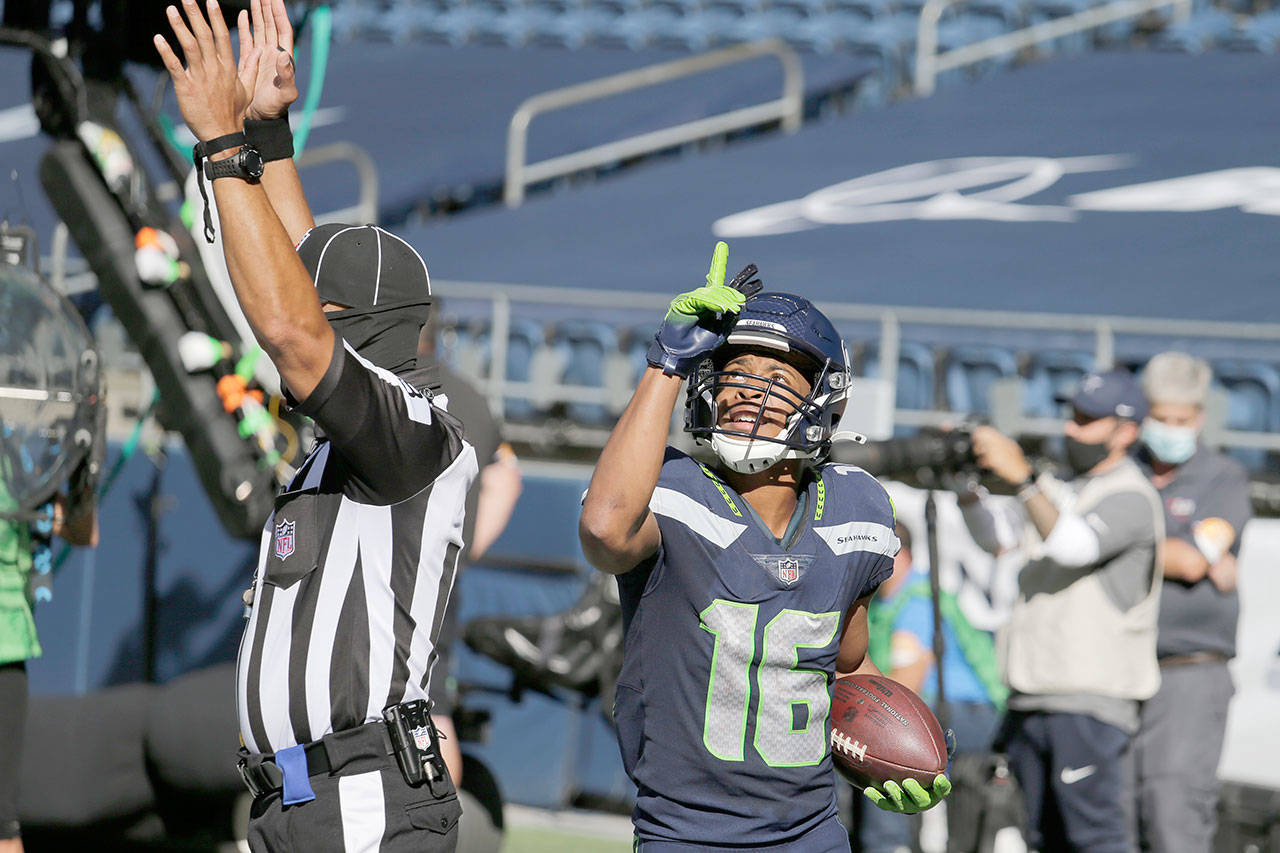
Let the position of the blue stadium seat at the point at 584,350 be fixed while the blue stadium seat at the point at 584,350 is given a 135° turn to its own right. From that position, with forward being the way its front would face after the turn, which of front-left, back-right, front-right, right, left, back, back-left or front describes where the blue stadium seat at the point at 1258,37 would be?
right

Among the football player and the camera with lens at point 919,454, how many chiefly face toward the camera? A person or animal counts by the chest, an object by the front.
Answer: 1

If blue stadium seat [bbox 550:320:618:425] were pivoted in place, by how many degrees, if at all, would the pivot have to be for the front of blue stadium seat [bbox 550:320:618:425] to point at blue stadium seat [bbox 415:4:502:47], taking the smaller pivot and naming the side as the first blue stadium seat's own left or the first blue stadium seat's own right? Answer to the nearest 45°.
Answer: approximately 180°

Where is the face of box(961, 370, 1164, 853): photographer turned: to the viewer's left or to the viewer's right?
to the viewer's left

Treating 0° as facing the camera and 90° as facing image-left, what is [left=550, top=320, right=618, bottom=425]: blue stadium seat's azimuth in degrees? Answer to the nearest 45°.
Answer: approximately 0°

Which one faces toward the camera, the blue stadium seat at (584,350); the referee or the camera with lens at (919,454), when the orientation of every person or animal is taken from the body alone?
the blue stadium seat

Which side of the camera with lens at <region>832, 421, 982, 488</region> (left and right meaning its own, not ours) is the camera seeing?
left

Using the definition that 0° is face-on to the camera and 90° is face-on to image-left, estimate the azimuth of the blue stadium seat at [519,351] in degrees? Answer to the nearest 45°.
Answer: approximately 0°

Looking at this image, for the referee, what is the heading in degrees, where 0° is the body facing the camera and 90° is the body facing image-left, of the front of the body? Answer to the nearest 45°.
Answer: approximately 90°

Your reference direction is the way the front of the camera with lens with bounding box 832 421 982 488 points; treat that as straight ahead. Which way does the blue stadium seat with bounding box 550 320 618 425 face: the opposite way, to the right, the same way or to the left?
to the left

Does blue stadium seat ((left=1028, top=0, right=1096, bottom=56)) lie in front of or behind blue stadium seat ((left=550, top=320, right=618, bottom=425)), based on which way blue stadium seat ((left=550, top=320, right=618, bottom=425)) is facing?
behind

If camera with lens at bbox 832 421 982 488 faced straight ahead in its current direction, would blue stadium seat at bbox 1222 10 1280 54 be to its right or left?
on its right

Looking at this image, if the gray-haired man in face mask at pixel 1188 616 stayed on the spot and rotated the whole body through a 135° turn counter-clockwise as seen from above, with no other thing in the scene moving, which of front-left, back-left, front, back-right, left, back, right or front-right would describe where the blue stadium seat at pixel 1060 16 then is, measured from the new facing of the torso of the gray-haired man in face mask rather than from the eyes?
left

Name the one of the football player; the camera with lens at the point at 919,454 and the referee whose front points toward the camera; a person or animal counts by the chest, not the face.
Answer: the football player

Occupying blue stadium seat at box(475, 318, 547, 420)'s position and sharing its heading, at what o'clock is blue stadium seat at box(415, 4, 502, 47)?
blue stadium seat at box(415, 4, 502, 47) is roughly at 6 o'clock from blue stadium seat at box(475, 318, 547, 420).

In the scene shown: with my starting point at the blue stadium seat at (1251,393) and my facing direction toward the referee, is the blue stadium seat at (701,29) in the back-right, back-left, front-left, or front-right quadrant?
back-right
